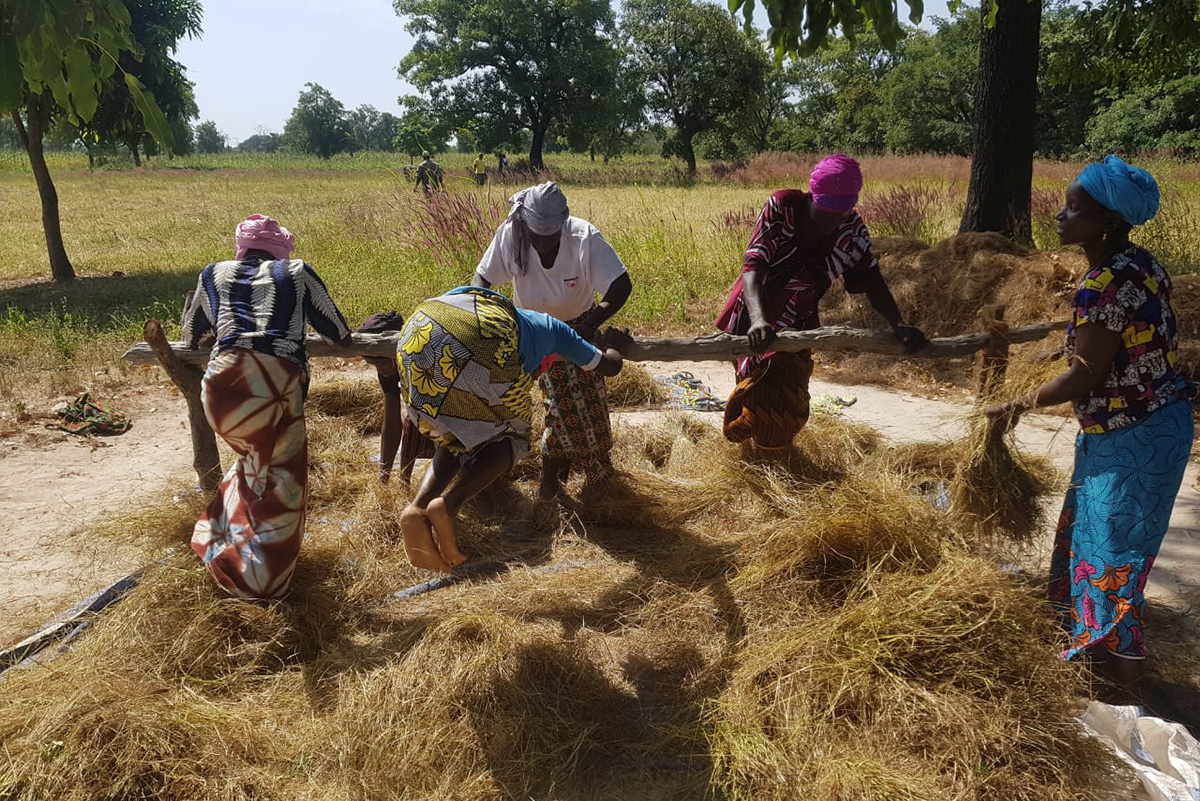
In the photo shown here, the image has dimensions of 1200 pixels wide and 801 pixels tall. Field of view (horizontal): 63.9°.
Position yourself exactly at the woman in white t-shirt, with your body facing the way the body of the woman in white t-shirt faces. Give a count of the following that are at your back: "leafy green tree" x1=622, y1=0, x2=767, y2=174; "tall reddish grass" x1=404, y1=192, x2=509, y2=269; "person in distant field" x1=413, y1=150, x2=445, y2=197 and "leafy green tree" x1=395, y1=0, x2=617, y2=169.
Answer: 4

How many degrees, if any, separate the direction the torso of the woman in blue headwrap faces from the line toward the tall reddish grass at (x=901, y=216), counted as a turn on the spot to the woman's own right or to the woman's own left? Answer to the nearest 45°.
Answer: approximately 90° to the woman's own right

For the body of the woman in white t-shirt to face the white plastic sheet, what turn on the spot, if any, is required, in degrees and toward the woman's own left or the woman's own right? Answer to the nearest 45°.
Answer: approximately 45° to the woman's own left

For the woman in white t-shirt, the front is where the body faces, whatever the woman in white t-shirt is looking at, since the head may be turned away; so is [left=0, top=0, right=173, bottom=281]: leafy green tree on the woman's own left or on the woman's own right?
on the woman's own right

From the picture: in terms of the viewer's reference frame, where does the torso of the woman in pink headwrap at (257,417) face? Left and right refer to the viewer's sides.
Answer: facing away from the viewer

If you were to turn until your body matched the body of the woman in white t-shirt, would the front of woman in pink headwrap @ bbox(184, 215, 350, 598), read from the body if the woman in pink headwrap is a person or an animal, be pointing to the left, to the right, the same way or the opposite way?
the opposite way

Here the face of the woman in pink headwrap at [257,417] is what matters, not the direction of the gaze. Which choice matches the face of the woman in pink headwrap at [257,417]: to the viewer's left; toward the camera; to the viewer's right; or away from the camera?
away from the camera

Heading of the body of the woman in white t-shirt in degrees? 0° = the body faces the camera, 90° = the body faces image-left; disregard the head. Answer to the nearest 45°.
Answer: approximately 0°

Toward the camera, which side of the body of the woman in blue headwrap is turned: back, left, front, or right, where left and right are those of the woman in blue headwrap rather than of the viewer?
left

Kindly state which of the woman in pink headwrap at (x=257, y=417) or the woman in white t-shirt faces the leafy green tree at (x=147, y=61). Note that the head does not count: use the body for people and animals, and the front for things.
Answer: the woman in pink headwrap

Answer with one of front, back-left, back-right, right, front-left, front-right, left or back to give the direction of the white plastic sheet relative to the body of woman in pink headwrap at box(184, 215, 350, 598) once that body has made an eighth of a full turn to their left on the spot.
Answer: back

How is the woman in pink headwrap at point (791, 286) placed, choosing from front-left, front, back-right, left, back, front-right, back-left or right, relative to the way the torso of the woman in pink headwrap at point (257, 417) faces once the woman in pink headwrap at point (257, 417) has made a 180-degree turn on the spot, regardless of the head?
left
